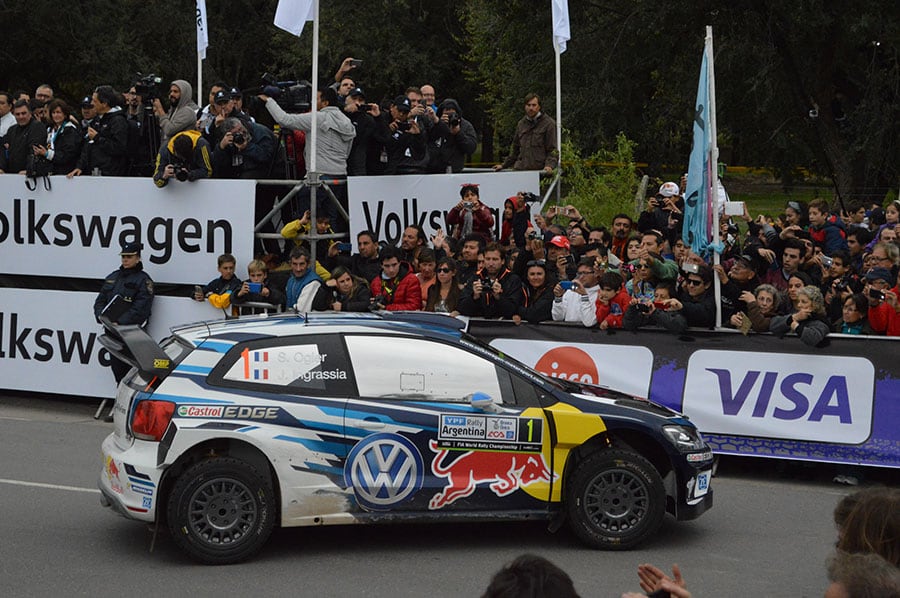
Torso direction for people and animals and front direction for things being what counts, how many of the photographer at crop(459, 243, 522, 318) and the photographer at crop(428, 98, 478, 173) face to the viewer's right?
0

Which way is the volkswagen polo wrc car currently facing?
to the viewer's right

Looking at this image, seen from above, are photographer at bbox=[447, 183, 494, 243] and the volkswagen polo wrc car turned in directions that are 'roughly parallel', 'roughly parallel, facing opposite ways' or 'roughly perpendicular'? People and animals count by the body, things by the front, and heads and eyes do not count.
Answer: roughly perpendicular

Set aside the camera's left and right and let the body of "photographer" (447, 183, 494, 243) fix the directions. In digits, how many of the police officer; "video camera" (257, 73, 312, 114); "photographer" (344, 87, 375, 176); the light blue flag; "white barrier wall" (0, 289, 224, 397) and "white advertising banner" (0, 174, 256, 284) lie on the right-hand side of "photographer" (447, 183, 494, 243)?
5

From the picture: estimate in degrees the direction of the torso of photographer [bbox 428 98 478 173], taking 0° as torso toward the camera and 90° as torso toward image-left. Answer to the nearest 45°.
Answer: approximately 0°

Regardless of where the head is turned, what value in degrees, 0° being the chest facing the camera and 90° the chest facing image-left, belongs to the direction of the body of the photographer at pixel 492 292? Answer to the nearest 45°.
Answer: approximately 45°
